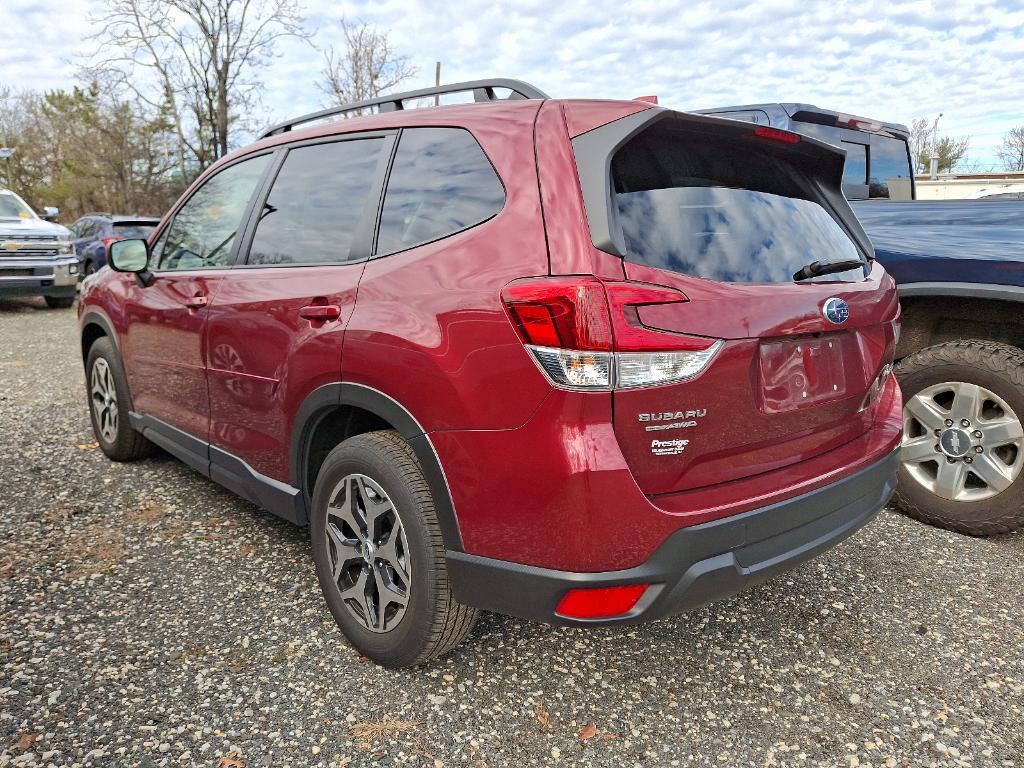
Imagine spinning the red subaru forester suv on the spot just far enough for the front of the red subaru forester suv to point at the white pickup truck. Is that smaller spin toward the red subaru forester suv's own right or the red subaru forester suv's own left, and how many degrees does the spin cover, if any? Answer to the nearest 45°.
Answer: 0° — it already faces it

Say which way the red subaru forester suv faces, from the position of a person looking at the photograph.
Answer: facing away from the viewer and to the left of the viewer

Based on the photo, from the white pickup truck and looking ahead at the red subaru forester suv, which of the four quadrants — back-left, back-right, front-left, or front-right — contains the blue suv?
back-left

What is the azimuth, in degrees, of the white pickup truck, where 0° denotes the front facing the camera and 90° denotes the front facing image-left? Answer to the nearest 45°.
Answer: approximately 315°

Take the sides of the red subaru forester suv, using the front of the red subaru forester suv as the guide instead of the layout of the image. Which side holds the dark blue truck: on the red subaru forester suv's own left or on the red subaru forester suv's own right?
on the red subaru forester suv's own right

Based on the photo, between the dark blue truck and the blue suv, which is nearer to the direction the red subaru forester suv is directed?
the blue suv

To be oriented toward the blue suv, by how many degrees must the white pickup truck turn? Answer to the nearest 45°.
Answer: approximately 135° to its left
